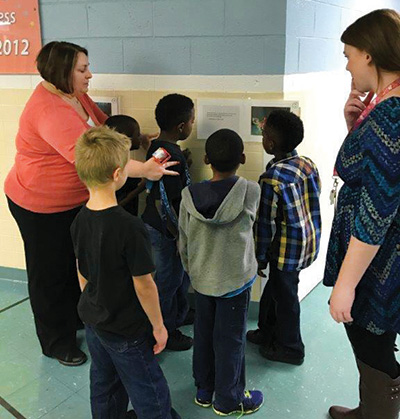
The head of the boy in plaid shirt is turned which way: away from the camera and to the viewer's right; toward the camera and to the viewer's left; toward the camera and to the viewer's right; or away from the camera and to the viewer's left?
away from the camera and to the viewer's left

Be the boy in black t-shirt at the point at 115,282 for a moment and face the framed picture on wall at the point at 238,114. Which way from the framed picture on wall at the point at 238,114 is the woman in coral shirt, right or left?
left

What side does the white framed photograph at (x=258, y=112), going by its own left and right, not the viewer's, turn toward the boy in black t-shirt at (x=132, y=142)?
right

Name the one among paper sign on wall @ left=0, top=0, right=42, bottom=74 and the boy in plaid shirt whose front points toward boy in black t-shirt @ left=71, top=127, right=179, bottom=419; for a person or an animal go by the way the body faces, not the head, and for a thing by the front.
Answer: the paper sign on wall

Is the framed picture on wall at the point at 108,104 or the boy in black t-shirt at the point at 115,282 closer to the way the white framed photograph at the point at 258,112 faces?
the boy in black t-shirt

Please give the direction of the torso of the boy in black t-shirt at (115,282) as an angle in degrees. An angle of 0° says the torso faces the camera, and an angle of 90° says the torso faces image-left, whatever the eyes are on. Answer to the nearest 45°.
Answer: approximately 225°

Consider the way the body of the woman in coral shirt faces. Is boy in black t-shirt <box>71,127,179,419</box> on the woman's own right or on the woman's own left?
on the woman's own right

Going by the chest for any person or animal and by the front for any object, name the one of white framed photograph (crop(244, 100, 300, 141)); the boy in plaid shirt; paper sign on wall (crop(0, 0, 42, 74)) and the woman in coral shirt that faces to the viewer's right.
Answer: the woman in coral shirt

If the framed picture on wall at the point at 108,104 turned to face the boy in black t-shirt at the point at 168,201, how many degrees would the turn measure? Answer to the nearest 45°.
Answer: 0° — it already faces them

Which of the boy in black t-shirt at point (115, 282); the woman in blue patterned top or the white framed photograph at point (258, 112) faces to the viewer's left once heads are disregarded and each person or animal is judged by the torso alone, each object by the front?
the woman in blue patterned top

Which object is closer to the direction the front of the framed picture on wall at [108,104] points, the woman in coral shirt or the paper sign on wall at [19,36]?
the woman in coral shirt

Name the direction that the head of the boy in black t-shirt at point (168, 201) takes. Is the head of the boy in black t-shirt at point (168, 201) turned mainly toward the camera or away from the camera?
away from the camera

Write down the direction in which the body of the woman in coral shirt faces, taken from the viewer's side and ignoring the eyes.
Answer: to the viewer's right

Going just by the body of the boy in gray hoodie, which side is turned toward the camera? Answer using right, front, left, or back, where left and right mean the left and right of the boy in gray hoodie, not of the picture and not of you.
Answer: back

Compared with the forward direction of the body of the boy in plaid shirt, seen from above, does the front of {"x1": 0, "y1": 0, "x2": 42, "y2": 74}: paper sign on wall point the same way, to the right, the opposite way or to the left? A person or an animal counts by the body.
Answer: the opposite way

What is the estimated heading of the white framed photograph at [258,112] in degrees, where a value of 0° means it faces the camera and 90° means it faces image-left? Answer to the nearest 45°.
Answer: approximately 0°
